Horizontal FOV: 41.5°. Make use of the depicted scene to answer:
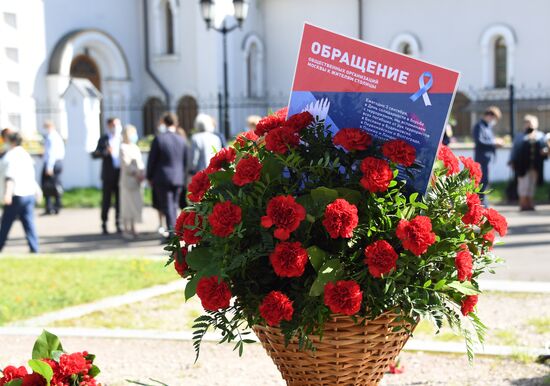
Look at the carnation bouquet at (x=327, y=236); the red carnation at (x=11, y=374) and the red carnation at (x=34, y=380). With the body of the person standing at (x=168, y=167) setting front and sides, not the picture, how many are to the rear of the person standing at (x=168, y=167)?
3

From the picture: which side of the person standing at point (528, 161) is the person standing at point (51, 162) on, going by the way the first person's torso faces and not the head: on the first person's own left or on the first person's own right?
on the first person's own right

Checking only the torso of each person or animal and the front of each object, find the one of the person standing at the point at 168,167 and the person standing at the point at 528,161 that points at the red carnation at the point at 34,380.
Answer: the person standing at the point at 528,161

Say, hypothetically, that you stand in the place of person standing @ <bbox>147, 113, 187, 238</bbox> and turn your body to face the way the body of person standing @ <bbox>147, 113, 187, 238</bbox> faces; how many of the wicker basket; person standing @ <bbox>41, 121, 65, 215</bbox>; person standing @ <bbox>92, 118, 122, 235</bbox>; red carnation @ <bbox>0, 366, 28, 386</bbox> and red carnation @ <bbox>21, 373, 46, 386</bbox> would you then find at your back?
3

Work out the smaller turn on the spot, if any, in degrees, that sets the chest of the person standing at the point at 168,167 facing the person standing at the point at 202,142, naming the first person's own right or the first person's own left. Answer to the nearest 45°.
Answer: approximately 90° to the first person's own right

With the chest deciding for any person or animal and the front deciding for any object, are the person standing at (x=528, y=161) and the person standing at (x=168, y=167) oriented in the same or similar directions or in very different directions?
very different directions

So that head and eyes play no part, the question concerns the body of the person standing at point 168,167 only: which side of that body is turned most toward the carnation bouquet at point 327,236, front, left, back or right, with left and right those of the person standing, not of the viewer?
back

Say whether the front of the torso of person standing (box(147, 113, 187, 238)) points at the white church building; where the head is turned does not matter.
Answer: yes

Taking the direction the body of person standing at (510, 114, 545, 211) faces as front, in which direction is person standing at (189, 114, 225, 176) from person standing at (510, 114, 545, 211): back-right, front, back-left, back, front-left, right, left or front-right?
front-right

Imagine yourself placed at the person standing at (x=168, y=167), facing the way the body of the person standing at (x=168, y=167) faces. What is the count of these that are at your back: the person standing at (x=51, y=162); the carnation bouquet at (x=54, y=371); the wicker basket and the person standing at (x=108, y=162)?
2

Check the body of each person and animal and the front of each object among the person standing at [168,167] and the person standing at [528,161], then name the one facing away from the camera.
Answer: the person standing at [168,167]

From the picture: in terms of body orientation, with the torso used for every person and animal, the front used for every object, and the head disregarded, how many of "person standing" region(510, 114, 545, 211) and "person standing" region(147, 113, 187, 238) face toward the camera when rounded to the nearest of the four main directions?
1

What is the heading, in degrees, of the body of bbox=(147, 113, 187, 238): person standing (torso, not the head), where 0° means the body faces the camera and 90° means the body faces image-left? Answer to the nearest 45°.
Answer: approximately 180°

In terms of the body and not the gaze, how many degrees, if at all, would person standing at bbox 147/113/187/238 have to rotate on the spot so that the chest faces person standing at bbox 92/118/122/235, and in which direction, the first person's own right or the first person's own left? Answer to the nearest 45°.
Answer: approximately 45° to the first person's own left

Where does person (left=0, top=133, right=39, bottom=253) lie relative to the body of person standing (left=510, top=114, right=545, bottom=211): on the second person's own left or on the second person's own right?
on the second person's own right
